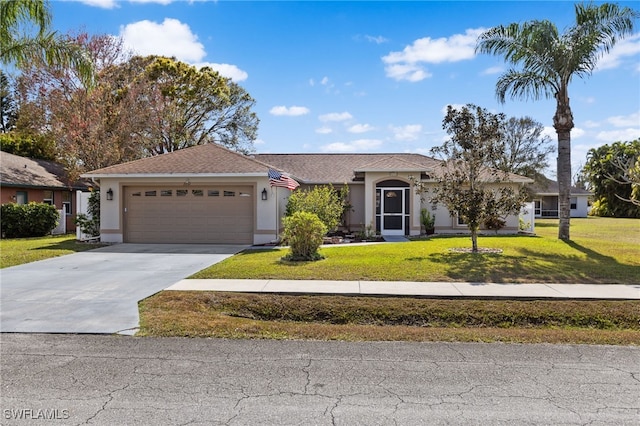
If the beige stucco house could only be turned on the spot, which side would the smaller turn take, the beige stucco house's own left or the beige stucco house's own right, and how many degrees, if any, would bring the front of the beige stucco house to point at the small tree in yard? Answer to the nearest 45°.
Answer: approximately 45° to the beige stucco house's own left

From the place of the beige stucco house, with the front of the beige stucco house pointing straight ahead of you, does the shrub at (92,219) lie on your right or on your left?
on your right

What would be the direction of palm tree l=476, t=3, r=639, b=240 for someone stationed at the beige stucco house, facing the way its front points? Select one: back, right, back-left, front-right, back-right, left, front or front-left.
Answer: left

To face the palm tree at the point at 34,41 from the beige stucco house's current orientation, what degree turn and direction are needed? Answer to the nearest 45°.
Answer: approximately 45° to its right

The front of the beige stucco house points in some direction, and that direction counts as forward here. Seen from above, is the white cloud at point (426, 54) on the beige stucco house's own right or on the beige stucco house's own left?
on the beige stucco house's own left

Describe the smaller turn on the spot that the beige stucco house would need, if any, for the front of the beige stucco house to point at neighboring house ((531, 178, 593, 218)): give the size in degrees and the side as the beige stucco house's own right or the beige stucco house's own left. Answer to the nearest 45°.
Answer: approximately 135° to the beige stucco house's own left

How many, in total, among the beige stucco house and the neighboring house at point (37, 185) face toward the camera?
2

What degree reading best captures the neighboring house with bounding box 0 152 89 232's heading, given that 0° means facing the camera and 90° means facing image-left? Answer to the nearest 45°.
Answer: approximately 0°

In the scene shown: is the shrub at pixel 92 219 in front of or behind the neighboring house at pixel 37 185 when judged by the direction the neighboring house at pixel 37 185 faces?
in front

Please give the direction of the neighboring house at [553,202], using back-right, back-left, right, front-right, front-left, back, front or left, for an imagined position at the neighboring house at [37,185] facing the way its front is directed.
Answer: left

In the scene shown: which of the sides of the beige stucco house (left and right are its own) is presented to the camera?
front

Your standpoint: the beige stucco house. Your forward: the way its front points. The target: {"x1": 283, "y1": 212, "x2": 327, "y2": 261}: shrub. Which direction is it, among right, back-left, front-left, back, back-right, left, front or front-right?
front-left

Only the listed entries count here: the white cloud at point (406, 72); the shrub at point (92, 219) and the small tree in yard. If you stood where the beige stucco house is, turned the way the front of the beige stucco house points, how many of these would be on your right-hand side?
1

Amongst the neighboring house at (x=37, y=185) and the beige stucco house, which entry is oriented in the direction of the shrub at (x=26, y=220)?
the neighboring house
